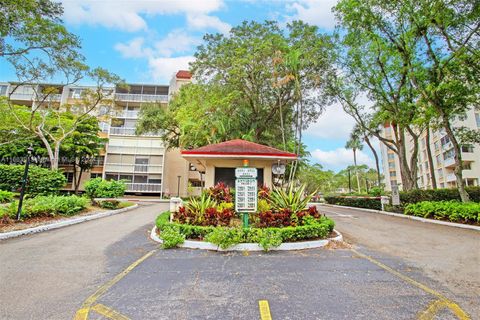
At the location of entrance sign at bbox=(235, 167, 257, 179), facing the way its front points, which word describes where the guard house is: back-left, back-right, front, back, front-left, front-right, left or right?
back

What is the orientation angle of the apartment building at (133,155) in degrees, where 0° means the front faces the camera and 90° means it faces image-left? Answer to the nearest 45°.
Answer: approximately 0°

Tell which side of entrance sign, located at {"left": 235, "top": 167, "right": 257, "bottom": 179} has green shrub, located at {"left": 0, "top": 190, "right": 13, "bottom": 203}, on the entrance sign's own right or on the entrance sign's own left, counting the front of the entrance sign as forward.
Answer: on the entrance sign's own right

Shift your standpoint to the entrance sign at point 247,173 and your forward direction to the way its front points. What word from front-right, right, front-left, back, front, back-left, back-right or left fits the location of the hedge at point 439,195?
back-left

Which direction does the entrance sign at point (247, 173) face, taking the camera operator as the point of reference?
facing the viewer

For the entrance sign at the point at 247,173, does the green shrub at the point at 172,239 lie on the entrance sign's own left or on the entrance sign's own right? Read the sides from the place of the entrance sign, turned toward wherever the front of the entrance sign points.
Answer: on the entrance sign's own right

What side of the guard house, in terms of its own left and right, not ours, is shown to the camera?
front

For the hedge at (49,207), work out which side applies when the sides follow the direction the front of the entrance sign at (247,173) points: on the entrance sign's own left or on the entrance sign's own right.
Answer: on the entrance sign's own right

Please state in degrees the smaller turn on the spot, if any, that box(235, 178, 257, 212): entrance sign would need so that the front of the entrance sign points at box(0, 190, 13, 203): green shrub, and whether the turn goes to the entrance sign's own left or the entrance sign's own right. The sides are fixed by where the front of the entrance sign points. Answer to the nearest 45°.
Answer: approximately 135° to the entrance sign's own right

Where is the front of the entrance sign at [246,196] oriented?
toward the camera
